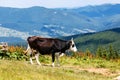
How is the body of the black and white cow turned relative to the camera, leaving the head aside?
to the viewer's right
